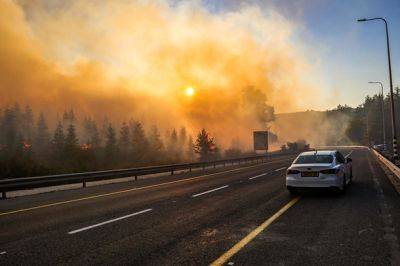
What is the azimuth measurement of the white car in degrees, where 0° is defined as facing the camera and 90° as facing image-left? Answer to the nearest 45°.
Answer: approximately 180°
